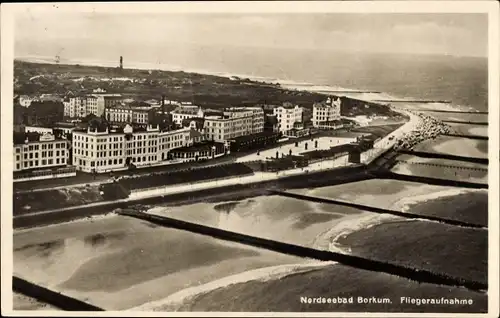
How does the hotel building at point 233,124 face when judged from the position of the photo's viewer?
facing the viewer and to the right of the viewer

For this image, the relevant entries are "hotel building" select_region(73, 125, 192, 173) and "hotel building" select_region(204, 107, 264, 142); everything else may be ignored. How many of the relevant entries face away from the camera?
0

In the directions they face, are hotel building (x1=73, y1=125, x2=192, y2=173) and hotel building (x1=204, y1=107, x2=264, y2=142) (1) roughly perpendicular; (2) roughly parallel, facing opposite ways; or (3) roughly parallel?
roughly parallel
